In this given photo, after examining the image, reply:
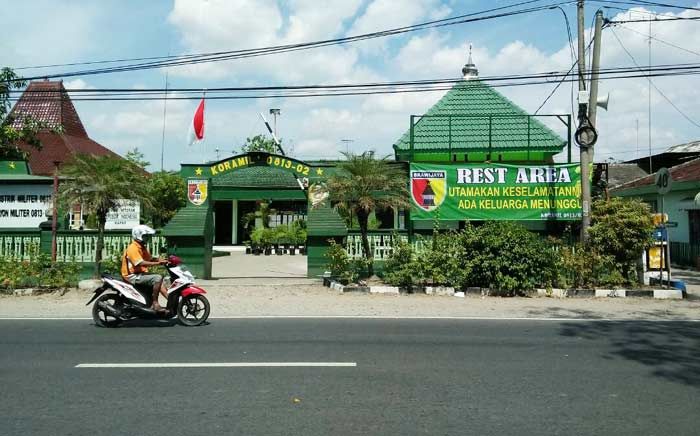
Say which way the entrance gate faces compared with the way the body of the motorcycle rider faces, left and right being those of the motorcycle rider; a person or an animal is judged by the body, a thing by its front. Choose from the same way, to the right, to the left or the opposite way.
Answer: to the right

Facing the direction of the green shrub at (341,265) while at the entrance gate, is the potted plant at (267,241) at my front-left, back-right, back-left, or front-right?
back-left

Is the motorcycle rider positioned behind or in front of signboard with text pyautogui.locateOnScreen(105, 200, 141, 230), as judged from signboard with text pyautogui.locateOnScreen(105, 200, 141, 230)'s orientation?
in front

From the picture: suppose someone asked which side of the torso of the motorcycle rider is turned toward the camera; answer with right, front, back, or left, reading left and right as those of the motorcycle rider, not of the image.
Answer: right

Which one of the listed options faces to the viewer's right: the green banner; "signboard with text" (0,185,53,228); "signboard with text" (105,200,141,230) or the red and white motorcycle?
the red and white motorcycle

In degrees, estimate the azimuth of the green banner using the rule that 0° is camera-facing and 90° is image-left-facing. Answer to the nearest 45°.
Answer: approximately 0°

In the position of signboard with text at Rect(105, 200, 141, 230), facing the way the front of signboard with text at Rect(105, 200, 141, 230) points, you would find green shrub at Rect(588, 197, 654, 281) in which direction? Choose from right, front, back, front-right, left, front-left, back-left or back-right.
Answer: front-left

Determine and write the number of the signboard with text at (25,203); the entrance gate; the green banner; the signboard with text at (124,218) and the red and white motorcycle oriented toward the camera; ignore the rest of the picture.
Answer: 4

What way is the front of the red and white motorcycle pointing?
to the viewer's right

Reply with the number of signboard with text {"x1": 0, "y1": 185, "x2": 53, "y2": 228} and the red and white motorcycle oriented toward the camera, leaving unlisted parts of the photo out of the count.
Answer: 1

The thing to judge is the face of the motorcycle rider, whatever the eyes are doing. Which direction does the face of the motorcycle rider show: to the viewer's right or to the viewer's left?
to the viewer's right

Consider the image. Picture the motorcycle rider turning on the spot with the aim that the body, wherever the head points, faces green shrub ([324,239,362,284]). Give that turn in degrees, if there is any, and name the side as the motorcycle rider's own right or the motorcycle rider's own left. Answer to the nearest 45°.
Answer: approximately 45° to the motorcycle rider's own left
